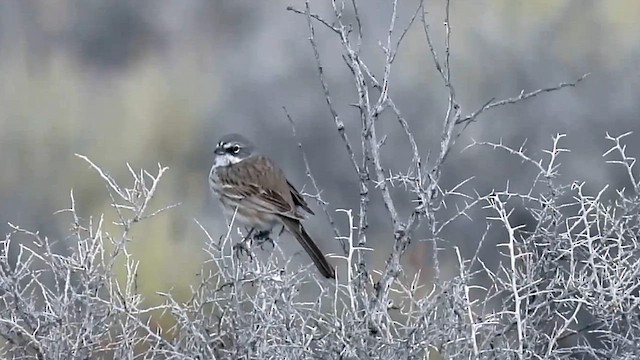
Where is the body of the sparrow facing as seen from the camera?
to the viewer's left
